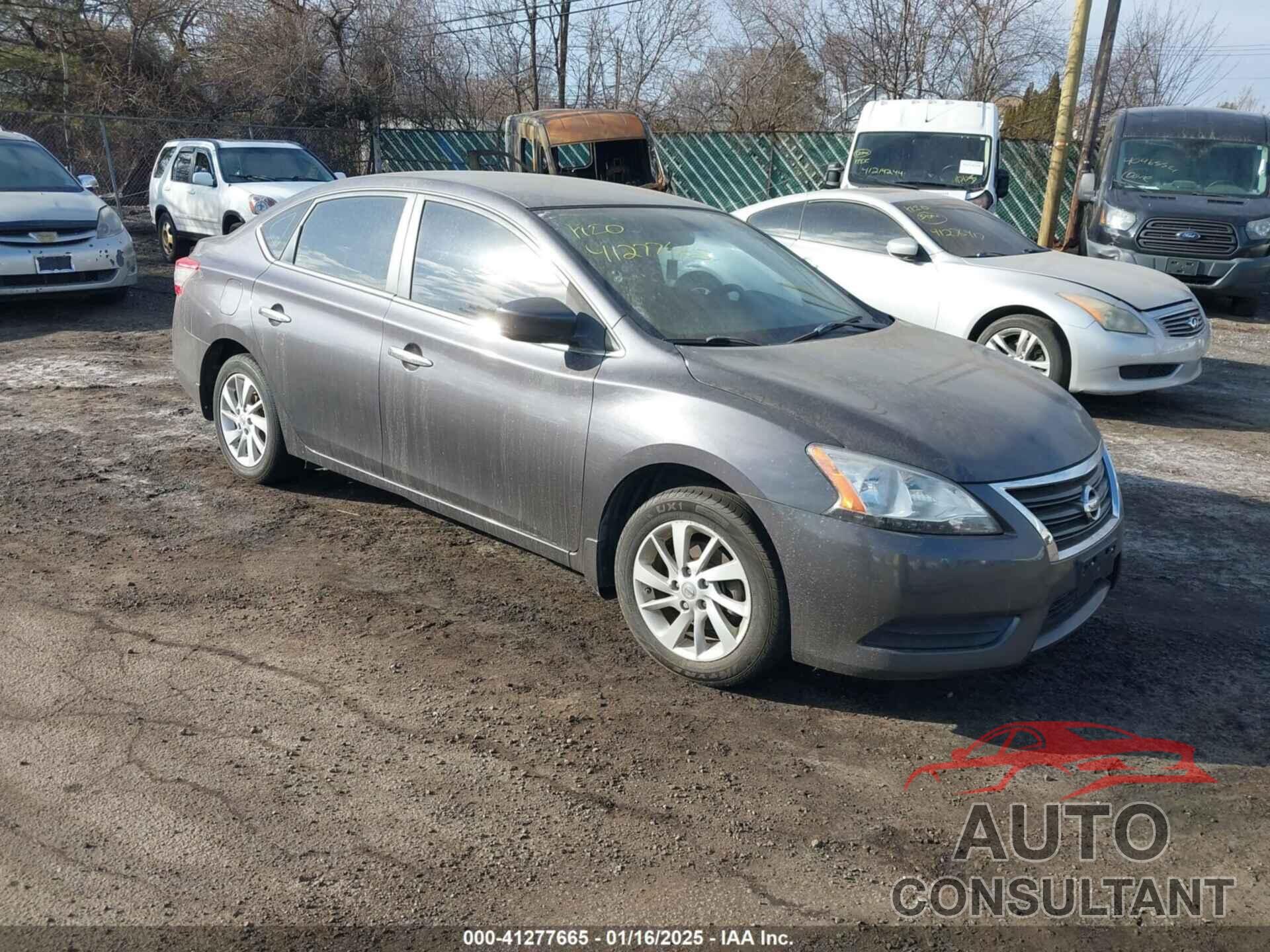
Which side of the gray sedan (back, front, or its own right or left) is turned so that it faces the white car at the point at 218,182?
back

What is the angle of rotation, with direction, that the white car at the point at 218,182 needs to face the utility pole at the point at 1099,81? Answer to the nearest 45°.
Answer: approximately 45° to its left

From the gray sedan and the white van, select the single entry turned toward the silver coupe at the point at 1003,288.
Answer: the white van

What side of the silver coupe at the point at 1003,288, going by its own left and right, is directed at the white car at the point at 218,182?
back

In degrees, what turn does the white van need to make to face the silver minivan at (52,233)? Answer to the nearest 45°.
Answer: approximately 45° to its right

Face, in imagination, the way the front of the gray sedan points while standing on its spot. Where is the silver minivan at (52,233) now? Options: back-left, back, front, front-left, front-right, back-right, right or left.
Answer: back

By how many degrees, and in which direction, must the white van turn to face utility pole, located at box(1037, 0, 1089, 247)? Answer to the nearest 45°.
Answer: approximately 135° to its left

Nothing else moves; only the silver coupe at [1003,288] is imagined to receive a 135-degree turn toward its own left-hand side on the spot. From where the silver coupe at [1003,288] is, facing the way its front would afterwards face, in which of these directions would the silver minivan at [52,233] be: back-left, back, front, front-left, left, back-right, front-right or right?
left

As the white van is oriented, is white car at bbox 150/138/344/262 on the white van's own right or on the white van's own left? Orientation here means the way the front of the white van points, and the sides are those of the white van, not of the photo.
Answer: on the white van's own right

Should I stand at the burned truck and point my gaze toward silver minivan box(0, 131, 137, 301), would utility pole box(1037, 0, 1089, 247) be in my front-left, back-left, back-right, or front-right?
back-left

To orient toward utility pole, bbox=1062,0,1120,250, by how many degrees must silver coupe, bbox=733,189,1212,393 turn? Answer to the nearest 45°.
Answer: approximately 135° to its left

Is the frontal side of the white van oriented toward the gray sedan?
yes
